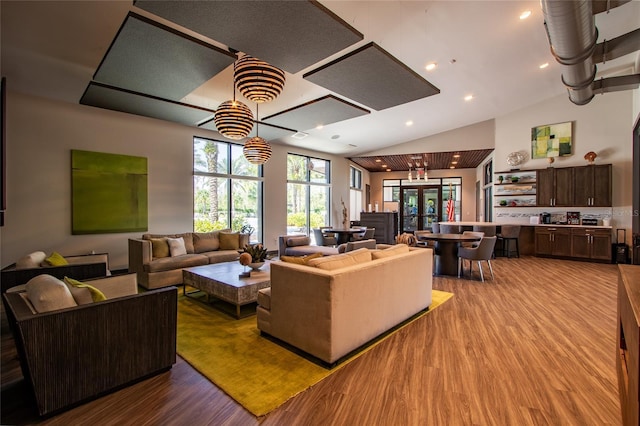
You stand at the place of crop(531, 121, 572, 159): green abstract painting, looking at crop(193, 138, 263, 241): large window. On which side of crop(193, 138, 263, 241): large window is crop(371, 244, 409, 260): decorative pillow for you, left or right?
left

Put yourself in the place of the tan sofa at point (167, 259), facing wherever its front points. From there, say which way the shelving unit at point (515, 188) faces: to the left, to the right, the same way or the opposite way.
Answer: to the right

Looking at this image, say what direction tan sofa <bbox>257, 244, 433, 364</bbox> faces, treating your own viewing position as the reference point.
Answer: facing away from the viewer and to the left of the viewer

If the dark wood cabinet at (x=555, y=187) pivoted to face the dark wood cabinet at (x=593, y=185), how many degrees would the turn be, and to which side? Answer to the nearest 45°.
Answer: approximately 90° to its left

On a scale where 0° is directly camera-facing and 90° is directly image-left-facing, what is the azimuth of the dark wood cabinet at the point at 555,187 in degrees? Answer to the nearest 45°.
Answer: approximately 0°
